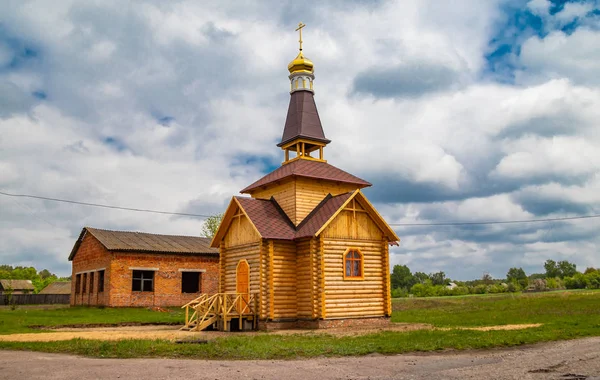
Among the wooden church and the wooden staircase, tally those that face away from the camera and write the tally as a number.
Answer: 0

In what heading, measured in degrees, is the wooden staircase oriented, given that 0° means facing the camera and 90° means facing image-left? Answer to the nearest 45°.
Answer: approximately 45°

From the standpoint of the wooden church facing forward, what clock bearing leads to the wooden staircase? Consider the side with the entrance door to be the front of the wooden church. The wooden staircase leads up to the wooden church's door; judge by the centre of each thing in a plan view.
The wooden staircase is roughly at 1 o'clock from the wooden church.

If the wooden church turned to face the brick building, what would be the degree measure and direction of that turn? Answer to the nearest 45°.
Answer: approximately 90° to its right

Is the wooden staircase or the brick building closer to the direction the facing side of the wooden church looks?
the wooden staircase
